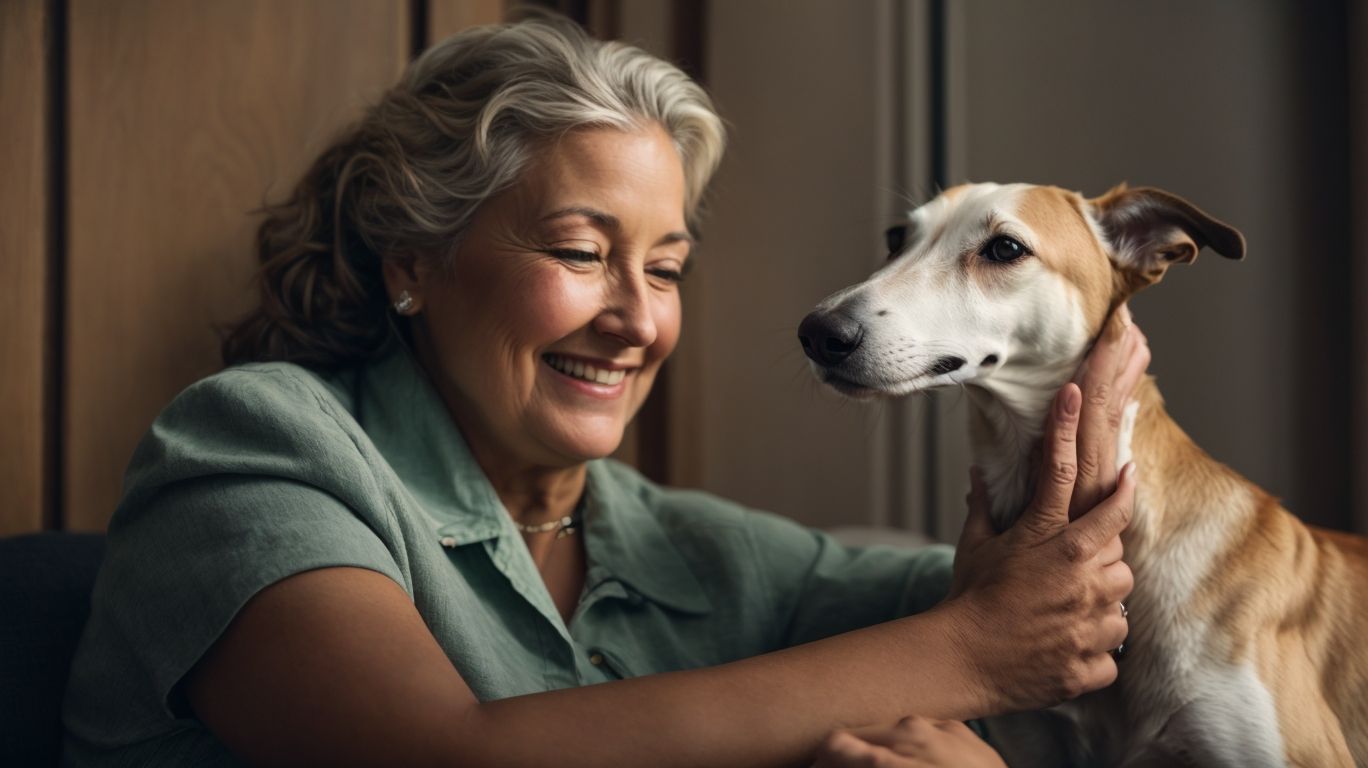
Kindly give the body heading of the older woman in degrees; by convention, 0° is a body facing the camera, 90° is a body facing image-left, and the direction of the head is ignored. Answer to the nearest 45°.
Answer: approximately 315°

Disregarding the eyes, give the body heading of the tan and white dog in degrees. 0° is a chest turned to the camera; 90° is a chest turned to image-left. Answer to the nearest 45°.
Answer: approximately 45°

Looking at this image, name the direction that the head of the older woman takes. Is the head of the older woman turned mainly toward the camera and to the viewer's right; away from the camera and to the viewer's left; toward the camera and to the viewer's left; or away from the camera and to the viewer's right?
toward the camera and to the viewer's right
